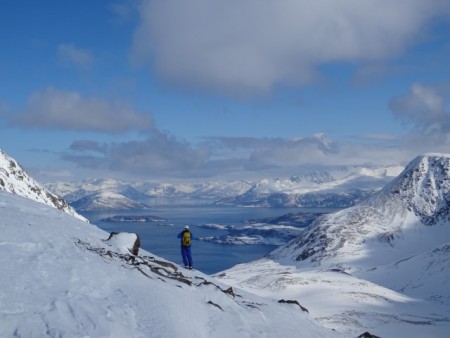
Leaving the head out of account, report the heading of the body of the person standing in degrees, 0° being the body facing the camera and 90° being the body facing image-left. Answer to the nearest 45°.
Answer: approximately 180°
